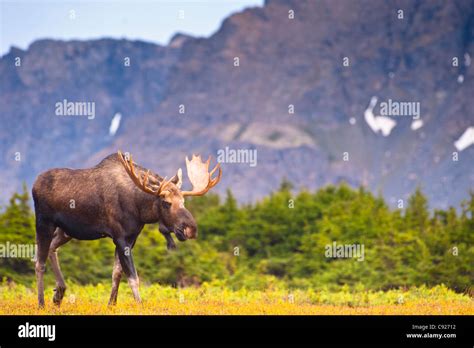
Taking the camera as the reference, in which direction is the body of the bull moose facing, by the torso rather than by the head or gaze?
to the viewer's right
